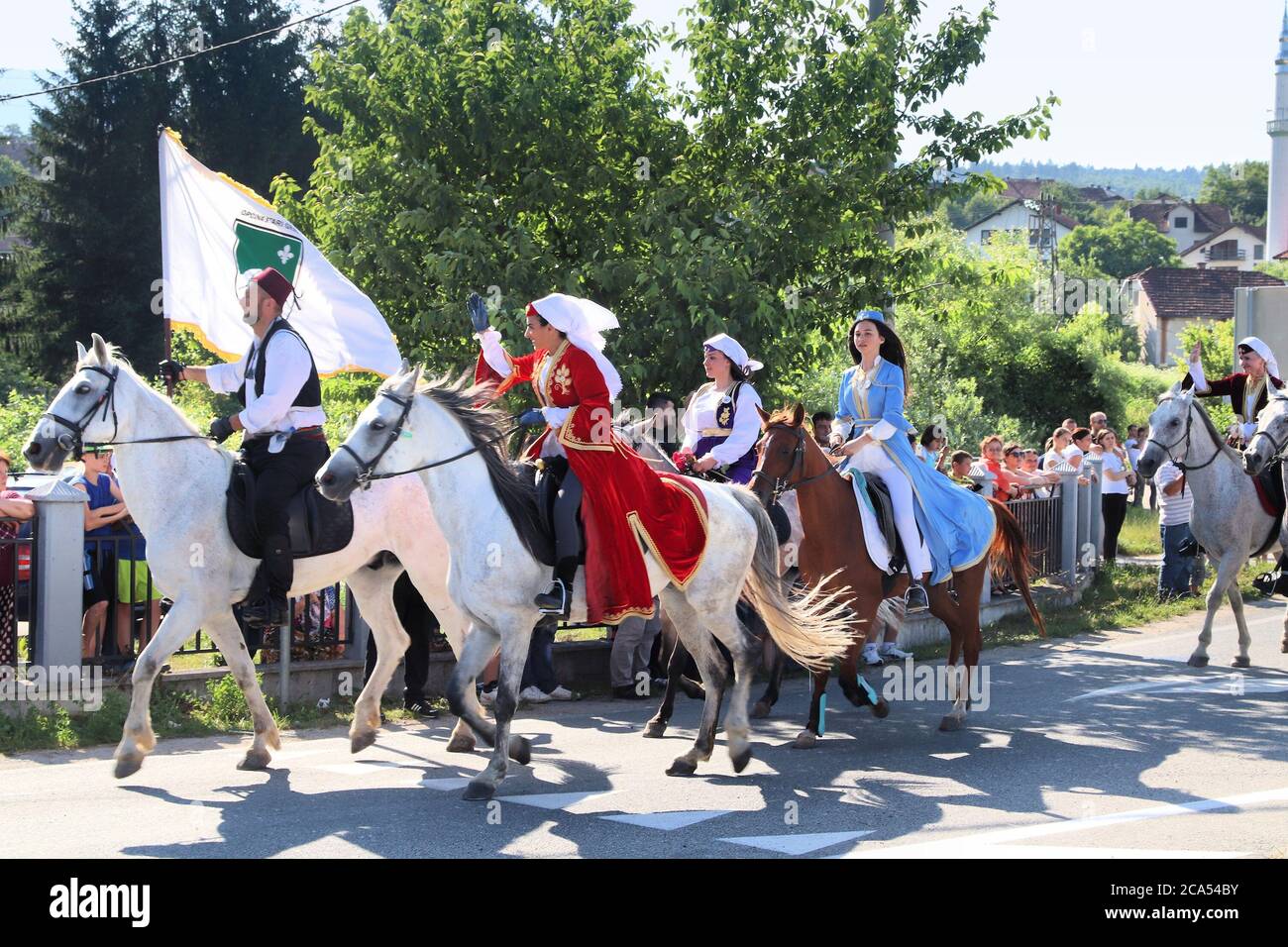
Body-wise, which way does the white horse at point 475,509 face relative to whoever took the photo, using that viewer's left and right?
facing to the left of the viewer

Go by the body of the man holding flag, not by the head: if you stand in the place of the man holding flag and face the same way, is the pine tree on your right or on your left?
on your right

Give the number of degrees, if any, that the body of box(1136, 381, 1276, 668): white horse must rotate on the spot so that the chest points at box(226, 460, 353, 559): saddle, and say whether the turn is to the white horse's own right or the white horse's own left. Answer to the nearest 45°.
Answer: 0° — it already faces it

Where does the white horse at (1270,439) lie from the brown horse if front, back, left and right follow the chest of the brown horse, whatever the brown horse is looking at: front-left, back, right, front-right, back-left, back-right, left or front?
back

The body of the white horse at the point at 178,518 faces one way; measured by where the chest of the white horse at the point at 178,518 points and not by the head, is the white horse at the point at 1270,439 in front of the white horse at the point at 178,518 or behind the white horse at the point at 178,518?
behind

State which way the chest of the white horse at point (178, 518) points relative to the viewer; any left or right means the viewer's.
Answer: facing to the left of the viewer

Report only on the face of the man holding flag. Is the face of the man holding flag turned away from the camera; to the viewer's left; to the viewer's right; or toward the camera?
to the viewer's left

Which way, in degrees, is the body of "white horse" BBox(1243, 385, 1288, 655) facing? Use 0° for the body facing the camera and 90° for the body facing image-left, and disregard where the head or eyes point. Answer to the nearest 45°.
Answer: approximately 45°

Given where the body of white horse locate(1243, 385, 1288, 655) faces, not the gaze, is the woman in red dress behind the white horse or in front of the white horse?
in front

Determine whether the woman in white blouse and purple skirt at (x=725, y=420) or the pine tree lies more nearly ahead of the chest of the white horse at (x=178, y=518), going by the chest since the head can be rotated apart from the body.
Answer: the pine tree

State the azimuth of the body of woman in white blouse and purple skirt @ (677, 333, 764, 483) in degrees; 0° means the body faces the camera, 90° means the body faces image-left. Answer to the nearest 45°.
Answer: approximately 45°

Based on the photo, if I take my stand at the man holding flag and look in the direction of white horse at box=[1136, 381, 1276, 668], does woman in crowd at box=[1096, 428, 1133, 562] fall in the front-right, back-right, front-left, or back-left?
front-left

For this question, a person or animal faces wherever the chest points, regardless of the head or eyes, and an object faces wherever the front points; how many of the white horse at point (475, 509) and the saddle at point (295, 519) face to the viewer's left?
2

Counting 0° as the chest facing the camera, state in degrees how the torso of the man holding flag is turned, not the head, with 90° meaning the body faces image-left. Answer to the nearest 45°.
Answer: approximately 90°

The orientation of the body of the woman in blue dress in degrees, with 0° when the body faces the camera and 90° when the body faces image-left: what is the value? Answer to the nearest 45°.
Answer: approximately 45°

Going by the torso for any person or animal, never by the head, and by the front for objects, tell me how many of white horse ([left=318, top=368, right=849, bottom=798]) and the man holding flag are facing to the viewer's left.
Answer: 2

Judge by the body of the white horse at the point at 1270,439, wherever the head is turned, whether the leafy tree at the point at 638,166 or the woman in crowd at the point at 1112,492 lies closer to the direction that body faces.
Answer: the leafy tree
